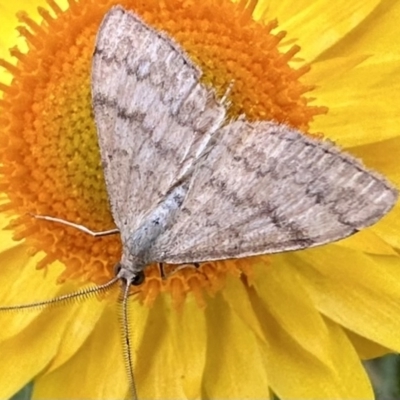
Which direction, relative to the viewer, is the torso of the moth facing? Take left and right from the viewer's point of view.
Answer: facing the viewer and to the left of the viewer
